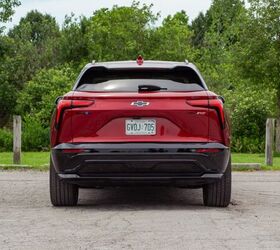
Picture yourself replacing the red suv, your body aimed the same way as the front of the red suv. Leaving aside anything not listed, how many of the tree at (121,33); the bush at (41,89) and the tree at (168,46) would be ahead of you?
3

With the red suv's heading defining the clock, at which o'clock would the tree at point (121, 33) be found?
The tree is roughly at 12 o'clock from the red suv.

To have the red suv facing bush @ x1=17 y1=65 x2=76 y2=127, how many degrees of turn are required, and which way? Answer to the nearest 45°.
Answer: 0° — it already faces it

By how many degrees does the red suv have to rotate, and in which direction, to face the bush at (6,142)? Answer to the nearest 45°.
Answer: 0° — it already faces it

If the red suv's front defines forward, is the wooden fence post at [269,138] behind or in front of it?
in front

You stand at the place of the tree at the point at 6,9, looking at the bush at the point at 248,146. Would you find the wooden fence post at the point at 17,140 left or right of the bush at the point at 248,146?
right

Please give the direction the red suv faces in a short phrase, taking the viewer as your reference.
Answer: facing away from the viewer

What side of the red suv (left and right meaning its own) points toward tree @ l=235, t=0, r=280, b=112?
front

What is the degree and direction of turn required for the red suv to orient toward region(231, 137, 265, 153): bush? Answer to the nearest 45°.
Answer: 0° — it already faces it
